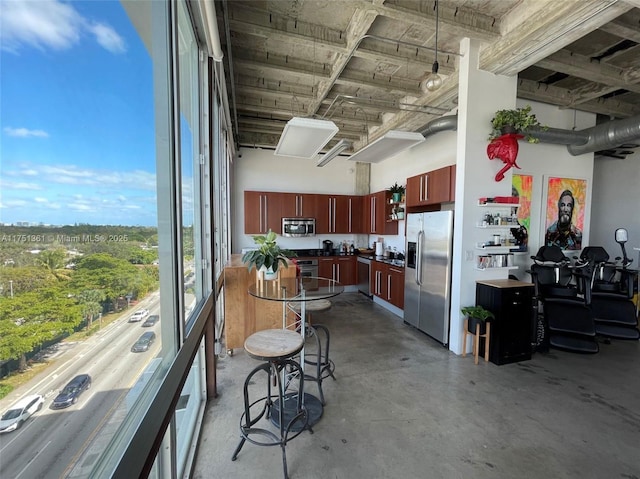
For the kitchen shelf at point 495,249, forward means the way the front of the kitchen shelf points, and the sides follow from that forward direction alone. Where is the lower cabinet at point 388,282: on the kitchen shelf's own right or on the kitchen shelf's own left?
on the kitchen shelf's own right

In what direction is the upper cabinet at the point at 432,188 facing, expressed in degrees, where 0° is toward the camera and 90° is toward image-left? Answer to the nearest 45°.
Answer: approximately 45°

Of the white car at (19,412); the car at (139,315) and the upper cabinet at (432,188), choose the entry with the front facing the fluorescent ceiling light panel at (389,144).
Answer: the upper cabinet

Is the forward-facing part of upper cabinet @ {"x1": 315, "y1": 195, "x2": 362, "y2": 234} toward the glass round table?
yes

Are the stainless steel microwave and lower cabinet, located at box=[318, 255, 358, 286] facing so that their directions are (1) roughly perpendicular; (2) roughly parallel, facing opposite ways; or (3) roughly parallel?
roughly parallel

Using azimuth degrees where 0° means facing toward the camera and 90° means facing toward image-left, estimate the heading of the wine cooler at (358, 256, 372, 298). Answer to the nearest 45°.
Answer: approximately 45°

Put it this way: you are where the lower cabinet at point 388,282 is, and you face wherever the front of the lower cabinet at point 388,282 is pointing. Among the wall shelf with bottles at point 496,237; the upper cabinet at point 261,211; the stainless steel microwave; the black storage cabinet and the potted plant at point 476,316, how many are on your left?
3

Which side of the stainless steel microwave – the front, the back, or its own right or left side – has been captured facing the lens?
front

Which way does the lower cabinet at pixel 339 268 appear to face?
toward the camera

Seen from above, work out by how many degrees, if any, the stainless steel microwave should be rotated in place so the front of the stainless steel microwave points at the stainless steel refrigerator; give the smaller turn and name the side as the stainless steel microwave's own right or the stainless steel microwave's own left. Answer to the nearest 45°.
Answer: approximately 45° to the stainless steel microwave's own left

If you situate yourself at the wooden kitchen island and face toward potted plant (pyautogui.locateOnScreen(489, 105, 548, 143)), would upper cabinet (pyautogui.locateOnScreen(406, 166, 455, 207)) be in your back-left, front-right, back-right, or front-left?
front-left

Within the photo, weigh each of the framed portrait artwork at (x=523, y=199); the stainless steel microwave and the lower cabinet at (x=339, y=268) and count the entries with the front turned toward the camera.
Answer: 3
